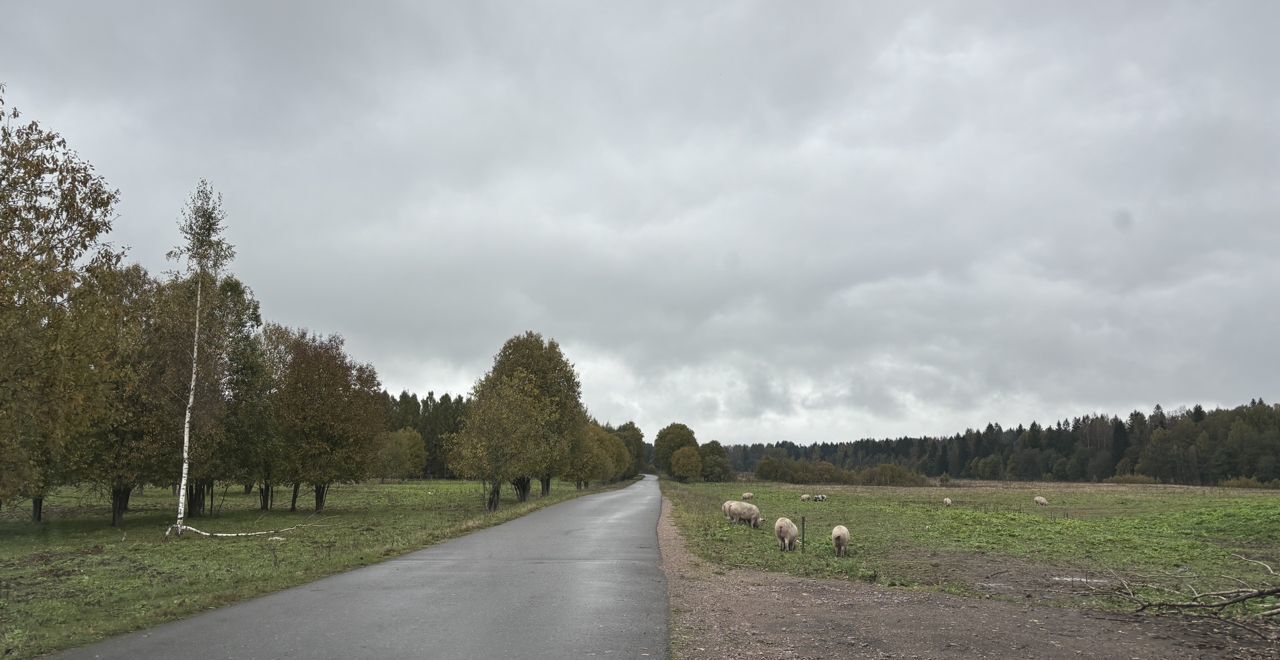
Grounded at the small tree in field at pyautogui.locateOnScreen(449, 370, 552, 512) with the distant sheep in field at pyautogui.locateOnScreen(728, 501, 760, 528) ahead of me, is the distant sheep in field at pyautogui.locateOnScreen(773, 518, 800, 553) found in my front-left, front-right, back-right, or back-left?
front-right

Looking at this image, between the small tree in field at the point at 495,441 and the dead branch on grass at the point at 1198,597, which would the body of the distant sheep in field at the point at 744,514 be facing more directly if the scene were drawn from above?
the dead branch on grass

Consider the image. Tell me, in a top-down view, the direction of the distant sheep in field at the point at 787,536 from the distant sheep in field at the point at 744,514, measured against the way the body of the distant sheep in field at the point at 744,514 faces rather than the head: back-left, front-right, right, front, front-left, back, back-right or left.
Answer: right

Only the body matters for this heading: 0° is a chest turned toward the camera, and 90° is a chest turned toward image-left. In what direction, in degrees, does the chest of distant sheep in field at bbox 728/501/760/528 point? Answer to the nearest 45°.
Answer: approximately 270°

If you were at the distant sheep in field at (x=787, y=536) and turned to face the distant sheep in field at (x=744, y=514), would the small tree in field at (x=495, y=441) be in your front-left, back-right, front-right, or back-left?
front-left

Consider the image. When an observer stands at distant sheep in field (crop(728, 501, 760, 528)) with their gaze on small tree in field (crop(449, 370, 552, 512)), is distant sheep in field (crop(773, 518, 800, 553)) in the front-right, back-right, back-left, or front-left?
back-left

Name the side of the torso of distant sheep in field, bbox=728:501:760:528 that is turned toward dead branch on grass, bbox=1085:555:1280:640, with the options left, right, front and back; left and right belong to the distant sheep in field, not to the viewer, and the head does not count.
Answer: right

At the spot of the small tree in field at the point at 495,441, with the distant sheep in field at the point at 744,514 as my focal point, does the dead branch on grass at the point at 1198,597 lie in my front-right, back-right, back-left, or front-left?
front-right

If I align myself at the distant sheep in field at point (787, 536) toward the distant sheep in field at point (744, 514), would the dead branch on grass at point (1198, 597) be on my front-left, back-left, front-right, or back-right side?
back-right

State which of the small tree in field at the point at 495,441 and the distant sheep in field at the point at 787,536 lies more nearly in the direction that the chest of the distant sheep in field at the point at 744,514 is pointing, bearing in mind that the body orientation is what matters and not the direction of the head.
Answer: the distant sheep in field

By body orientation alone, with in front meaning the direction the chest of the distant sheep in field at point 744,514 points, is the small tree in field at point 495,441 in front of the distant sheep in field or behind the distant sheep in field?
behind
